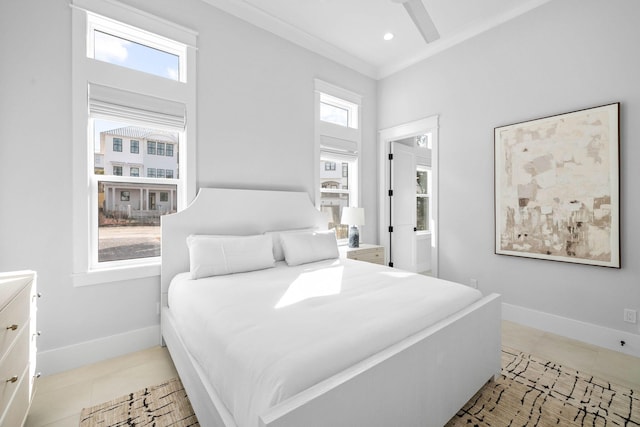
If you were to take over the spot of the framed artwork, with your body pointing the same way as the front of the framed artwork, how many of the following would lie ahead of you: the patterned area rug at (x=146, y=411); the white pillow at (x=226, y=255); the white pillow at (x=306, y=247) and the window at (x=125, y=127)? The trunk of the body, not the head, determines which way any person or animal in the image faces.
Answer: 4

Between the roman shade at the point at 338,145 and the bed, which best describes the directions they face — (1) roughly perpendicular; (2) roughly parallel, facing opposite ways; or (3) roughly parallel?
roughly parallel

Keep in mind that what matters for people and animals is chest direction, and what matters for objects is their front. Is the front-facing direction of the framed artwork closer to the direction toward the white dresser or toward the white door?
the white dresser

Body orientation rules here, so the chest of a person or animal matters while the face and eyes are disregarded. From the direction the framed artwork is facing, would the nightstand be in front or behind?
in front

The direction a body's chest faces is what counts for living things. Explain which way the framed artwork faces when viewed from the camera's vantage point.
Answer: facing the viewer and to the left of the viewer

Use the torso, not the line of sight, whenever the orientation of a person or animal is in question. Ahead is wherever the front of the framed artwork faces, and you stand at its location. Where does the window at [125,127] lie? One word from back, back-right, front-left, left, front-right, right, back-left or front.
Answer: front

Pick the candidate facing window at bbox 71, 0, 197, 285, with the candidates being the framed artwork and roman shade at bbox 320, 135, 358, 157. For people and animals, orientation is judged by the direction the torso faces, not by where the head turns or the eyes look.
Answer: the framed artwork

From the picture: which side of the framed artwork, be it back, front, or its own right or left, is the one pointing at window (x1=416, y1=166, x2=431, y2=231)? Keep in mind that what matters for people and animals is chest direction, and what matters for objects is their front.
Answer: right

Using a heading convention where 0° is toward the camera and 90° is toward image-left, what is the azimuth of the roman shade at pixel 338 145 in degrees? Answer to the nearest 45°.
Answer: approximately 315°

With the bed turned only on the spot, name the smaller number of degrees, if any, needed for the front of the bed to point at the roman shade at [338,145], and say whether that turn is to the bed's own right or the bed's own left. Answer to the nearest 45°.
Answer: approximately 135° to the bed's own left

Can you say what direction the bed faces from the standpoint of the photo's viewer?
facing the viewer and to the right of the viewer

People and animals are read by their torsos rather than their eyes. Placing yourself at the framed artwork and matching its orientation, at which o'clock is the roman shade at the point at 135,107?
The roman shade is roughly at 12 o'clock from the framed artwork.

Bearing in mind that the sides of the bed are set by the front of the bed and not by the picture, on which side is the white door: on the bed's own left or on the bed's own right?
on the bed's own left

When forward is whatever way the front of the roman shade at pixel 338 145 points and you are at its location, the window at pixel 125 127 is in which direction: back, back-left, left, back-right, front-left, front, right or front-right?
right

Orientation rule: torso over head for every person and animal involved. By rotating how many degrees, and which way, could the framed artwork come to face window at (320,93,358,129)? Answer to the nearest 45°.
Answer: approximately 45° to its right
